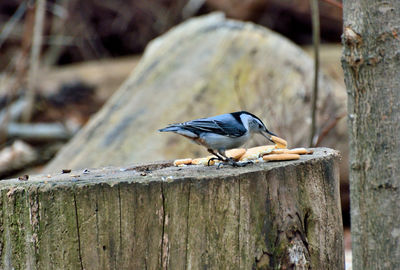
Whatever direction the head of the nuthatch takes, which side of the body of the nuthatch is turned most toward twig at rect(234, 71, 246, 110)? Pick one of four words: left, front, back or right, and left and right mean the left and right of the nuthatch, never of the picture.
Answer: left

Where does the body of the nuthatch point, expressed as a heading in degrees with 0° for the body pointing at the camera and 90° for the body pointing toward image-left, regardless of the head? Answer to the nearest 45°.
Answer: approximately 270°

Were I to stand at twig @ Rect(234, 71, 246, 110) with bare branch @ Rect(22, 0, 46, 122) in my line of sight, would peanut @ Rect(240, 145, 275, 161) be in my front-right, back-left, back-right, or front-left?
back-left

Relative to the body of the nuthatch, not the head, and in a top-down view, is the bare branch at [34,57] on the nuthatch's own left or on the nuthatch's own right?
on the nuthatch's own left

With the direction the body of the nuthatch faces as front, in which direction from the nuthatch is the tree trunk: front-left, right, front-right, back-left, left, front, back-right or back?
front-right

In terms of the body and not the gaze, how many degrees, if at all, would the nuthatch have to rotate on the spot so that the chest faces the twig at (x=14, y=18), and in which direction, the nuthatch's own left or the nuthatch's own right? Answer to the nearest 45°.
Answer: approximately 135° to the nuthatch's own left

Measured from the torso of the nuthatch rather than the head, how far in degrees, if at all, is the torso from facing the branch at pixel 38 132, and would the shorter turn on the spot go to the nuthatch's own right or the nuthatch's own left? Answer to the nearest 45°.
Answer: approximately 135° to the nuthatch's own left
